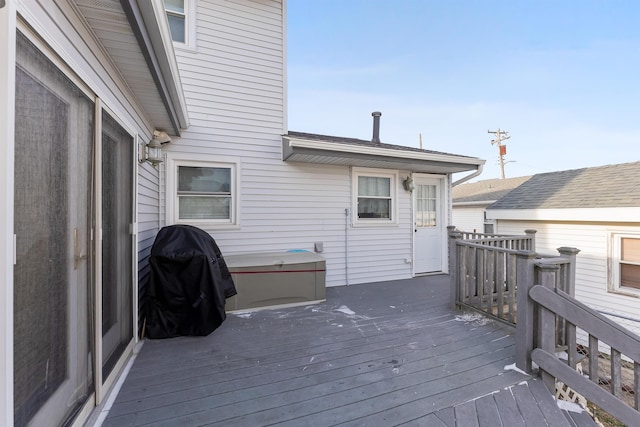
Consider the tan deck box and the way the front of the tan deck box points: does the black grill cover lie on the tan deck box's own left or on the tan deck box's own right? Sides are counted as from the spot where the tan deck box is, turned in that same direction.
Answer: on the tan deck box's own right

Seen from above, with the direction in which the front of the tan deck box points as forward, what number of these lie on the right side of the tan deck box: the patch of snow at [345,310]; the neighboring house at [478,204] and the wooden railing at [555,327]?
0

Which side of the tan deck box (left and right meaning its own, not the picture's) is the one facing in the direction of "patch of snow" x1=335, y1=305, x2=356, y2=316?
left

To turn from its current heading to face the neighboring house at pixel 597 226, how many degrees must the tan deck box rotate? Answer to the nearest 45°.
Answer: approximately 90° to its left

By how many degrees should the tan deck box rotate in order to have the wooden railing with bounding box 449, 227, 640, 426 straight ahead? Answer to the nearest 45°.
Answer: approximately 45° to its left

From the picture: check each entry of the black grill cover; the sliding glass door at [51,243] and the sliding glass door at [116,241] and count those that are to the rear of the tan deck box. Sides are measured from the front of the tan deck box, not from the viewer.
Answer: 0

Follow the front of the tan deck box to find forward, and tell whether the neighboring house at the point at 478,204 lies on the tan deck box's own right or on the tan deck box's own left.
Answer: on the tan deck box's own left

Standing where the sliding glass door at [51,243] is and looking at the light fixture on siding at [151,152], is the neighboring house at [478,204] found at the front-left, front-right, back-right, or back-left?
front-right

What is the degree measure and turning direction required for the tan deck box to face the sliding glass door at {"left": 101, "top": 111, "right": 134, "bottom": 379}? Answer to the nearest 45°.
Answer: approximately 45° to its right

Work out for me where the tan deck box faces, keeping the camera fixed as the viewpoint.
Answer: facing the viewer

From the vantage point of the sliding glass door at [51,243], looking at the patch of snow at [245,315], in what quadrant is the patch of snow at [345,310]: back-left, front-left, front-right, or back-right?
front-right

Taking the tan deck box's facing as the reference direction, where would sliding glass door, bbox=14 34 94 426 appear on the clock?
The sliding glass door is roughly at 1 o'clock from the tan deck box.

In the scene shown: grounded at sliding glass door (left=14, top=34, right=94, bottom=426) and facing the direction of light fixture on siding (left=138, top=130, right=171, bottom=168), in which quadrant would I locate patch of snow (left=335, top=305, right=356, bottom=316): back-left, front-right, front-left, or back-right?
front-right
